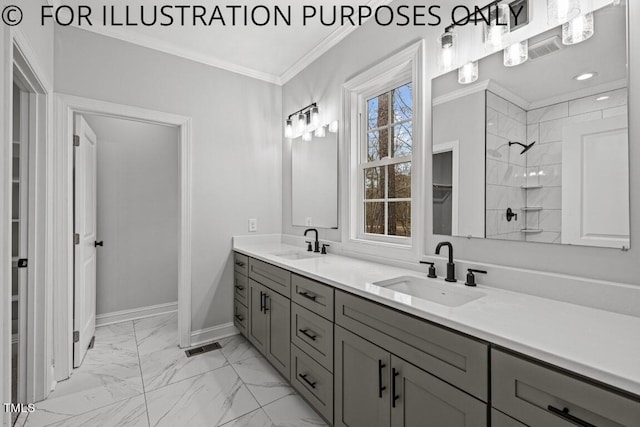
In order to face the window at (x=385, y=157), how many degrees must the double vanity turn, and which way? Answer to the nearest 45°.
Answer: approximately 135° to its right

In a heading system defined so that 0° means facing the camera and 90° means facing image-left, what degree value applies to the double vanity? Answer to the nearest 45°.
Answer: approximately 45°
